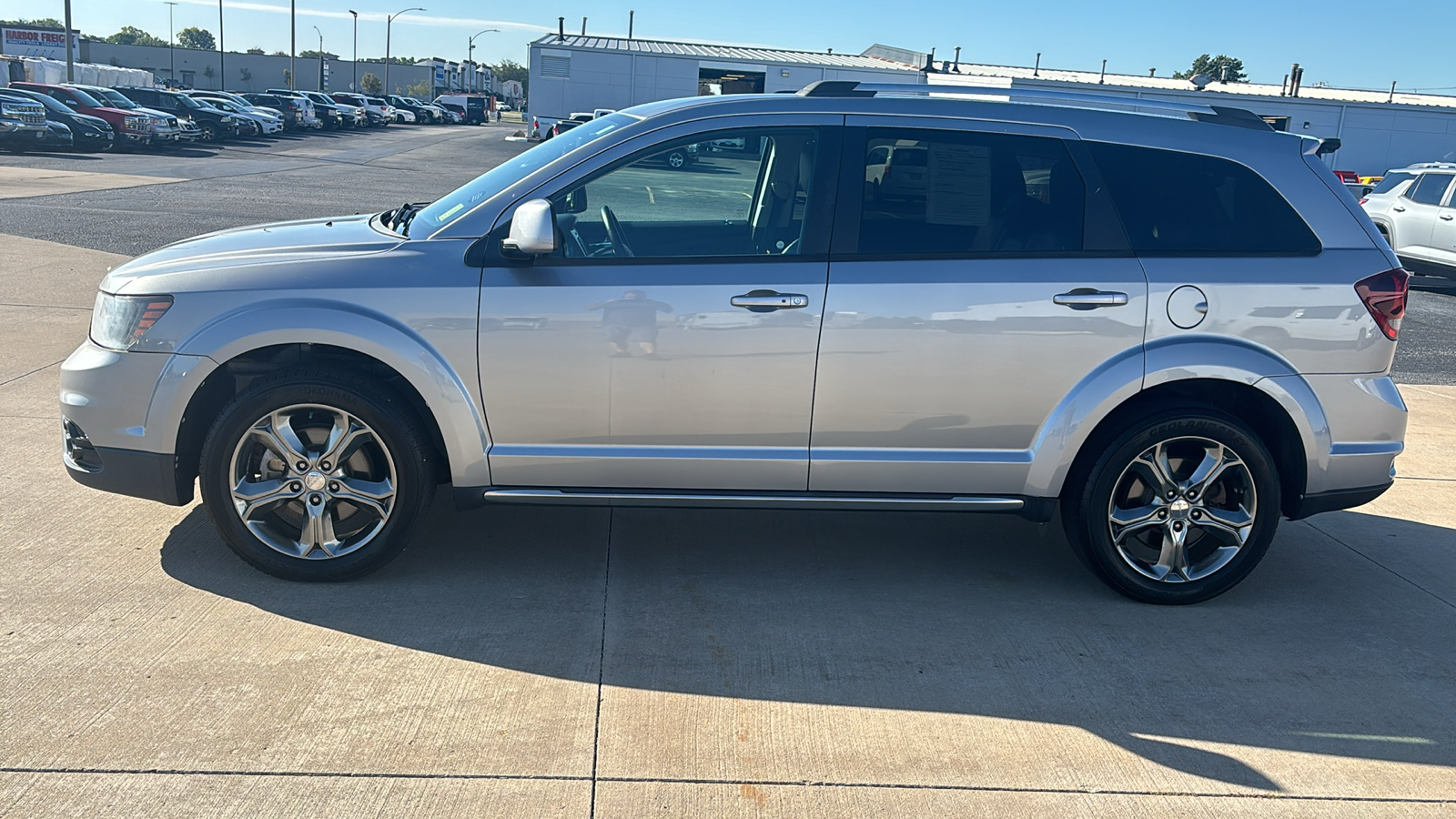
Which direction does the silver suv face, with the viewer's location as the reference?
facing to the left of the viewer

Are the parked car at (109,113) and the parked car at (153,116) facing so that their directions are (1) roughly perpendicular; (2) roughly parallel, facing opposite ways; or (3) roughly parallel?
roughly parallel

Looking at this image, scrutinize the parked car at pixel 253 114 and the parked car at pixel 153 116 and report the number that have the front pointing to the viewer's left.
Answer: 0

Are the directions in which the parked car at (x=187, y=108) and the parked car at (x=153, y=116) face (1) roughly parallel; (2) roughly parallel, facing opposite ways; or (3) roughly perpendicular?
roughly parallel

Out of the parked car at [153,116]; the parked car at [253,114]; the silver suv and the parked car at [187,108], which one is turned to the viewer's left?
the silver suv
